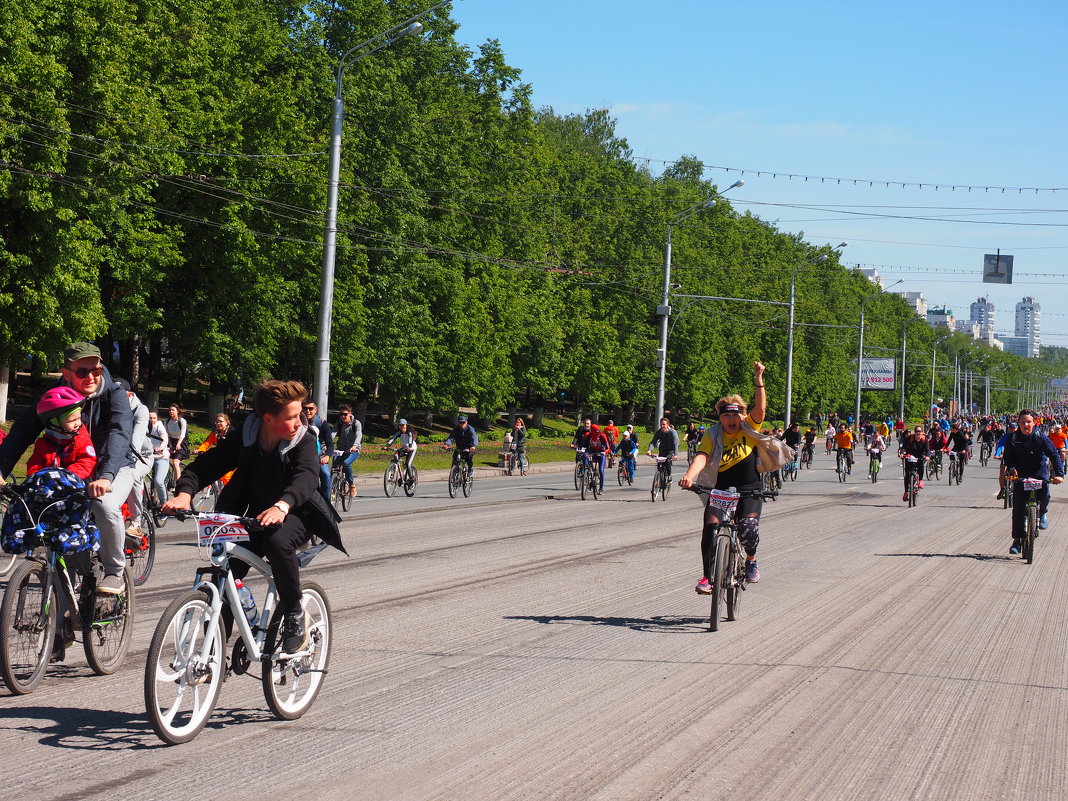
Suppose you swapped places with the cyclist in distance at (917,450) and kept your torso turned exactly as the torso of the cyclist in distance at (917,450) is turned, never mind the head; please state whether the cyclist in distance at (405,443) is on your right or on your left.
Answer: on your right

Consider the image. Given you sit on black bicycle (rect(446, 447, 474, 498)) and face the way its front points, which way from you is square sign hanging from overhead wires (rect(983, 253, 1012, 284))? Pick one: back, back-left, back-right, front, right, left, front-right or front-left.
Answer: back

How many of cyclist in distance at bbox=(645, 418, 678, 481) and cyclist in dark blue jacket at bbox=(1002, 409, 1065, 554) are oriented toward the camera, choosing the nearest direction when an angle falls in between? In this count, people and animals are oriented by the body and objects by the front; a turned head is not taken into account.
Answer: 2

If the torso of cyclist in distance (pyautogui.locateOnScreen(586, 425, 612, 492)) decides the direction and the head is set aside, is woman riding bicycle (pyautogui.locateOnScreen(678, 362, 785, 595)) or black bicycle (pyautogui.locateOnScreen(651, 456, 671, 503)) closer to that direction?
the woman riding bicycle

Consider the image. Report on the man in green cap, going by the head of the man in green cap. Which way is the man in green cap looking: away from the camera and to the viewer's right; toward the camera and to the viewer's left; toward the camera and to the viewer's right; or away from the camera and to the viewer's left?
toward the camera and to the viewer's right

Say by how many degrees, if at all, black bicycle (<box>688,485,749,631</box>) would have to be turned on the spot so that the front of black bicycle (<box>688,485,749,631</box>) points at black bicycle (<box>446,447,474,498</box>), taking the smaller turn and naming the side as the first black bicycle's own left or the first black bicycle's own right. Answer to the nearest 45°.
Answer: approximately 180°

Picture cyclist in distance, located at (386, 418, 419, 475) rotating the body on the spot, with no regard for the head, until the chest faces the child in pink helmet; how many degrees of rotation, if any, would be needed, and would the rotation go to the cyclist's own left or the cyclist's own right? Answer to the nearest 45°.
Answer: approximately 45° to the cyclist's own left
